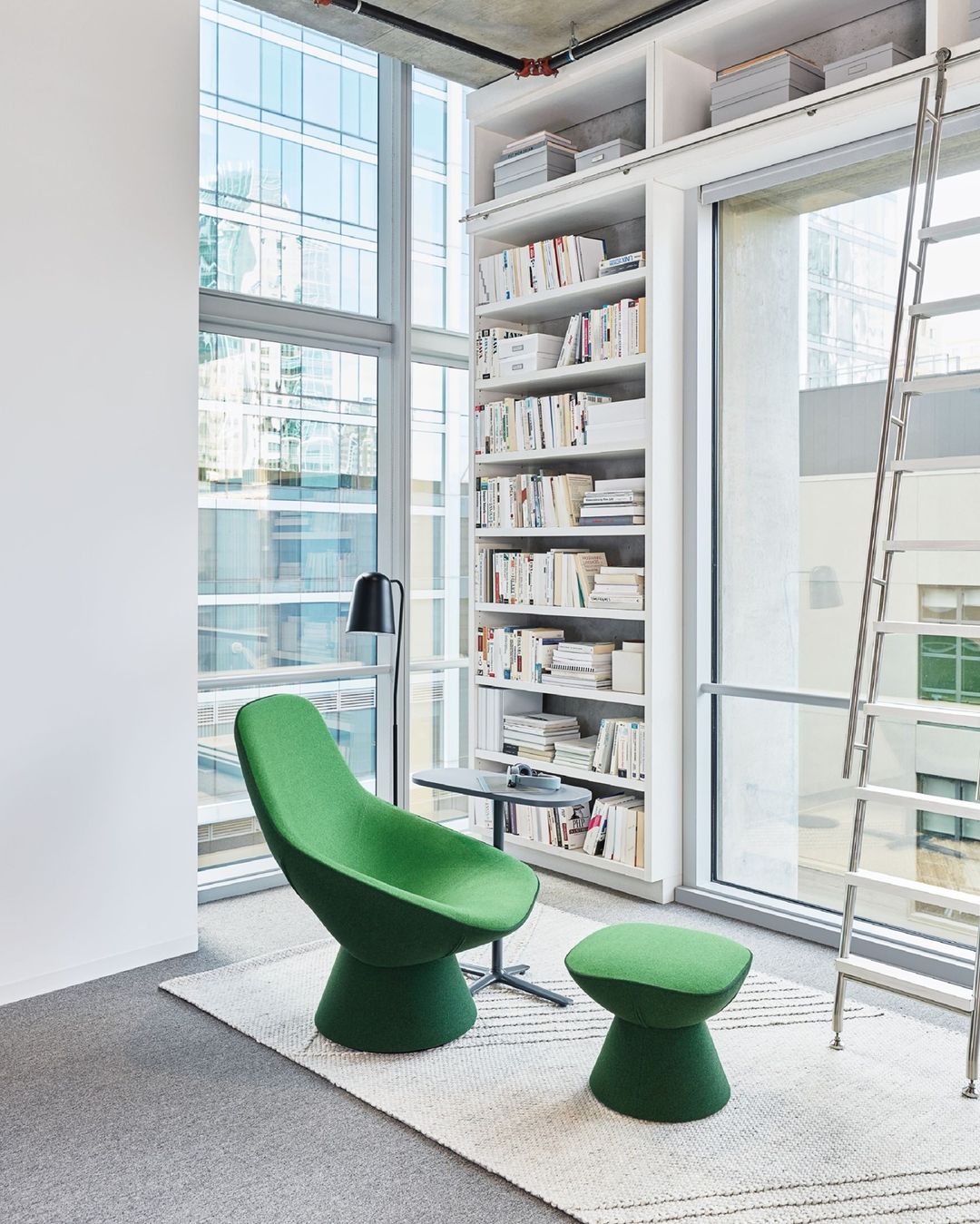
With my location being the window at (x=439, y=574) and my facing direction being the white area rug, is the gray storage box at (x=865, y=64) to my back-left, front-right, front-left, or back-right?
front-left

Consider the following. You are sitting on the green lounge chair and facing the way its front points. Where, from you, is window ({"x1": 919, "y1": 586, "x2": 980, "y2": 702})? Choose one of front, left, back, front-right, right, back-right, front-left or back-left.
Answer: front-left

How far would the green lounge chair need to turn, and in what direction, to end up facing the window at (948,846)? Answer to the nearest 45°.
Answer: approximately 45° to its left

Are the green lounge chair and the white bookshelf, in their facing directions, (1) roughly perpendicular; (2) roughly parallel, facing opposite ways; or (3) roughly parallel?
roughly perpendicular

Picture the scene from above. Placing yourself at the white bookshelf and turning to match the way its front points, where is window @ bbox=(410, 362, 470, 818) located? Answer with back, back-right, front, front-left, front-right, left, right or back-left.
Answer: right

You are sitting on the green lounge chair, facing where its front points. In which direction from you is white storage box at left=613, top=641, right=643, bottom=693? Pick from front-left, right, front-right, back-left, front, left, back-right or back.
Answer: left

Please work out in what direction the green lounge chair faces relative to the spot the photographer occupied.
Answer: facing the viewer and to the right of the viewer

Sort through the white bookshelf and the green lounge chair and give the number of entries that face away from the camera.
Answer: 0

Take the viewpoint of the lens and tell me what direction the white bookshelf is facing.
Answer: facing the viewer and to the left of the viewer
